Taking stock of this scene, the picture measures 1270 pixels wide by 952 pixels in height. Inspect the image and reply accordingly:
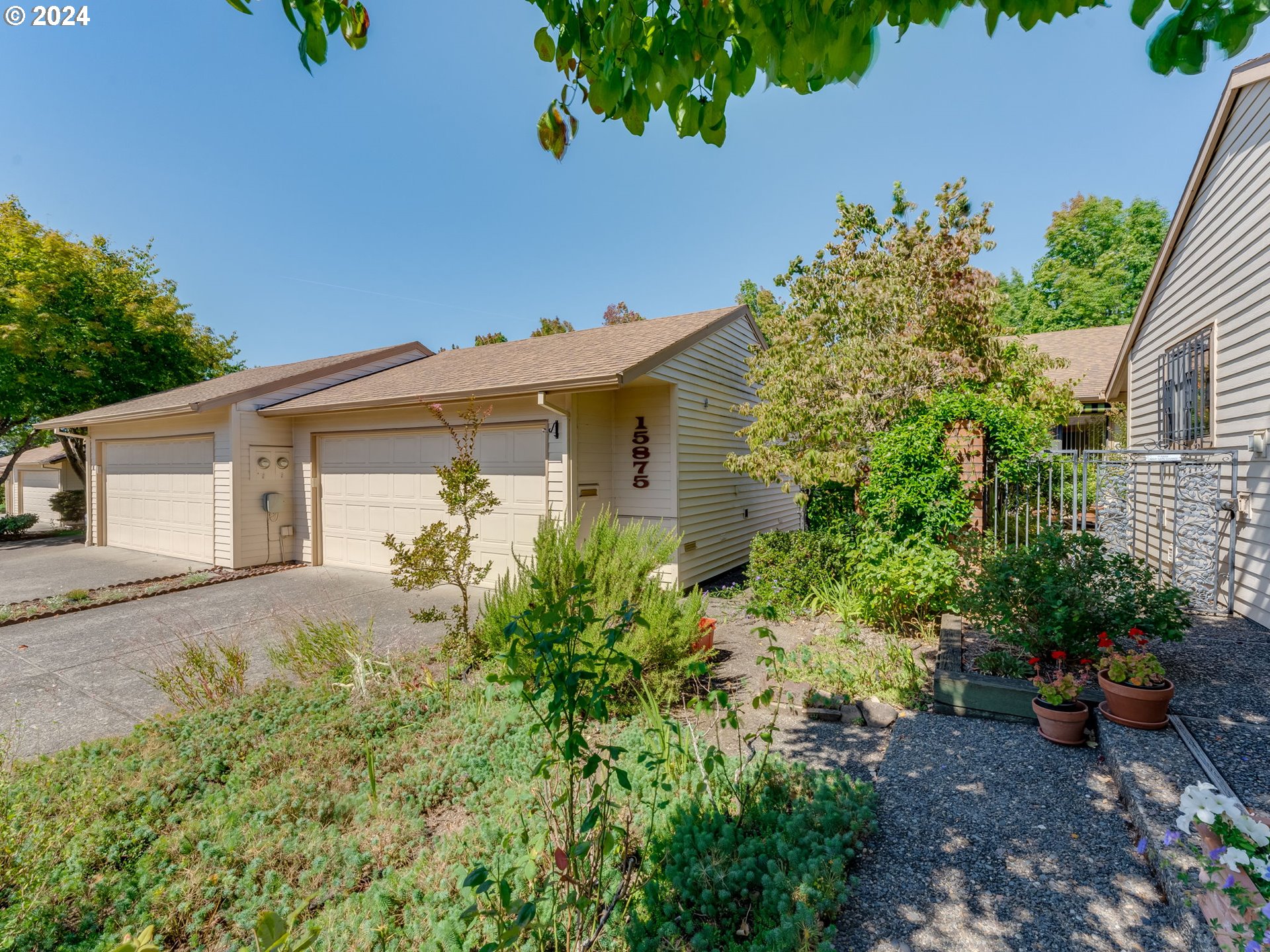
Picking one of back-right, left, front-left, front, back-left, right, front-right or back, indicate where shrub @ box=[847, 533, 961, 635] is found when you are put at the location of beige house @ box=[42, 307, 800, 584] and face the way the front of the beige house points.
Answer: left

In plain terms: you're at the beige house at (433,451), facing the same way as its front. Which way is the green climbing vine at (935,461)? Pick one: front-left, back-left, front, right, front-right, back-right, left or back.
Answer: left

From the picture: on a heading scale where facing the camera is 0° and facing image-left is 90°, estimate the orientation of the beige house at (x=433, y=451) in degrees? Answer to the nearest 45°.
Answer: approximately 45°

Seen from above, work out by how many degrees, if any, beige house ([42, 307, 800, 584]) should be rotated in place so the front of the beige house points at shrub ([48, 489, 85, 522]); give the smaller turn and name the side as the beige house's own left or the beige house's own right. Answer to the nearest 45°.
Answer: approximately 90° to the beige house's own right

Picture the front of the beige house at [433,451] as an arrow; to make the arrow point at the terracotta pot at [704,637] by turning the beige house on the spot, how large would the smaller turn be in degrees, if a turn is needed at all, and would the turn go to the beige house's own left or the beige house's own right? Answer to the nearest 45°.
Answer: approximately 45° to the beige house's own left

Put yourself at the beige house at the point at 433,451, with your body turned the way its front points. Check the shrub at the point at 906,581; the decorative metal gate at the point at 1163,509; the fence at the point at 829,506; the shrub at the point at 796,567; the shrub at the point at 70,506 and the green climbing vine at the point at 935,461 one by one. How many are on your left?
5

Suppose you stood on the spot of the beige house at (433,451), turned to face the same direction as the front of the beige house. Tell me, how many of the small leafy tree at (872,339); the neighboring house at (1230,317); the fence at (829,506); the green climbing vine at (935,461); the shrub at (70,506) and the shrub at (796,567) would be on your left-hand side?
5

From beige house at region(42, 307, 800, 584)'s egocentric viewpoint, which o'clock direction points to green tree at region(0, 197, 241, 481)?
The green tree is roughly at 3 o'clock from the beige house.

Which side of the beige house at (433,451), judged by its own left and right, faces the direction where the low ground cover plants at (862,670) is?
left

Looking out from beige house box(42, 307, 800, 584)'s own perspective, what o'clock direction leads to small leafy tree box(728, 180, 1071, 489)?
The small leafy tree is roughly at 9 o'clock from the beige house.

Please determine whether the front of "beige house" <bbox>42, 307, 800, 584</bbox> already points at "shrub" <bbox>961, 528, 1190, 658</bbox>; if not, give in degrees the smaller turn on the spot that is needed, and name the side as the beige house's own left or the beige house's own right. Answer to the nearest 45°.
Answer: approximately 90° to the beige house's own left

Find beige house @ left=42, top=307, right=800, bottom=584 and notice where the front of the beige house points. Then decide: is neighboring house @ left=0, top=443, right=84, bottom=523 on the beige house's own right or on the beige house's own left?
on the beige house's own right

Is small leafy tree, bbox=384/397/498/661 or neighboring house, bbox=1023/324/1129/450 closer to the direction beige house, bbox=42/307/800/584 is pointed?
the small leafy tree

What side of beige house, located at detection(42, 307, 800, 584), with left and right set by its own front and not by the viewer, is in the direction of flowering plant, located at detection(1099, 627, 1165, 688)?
left
